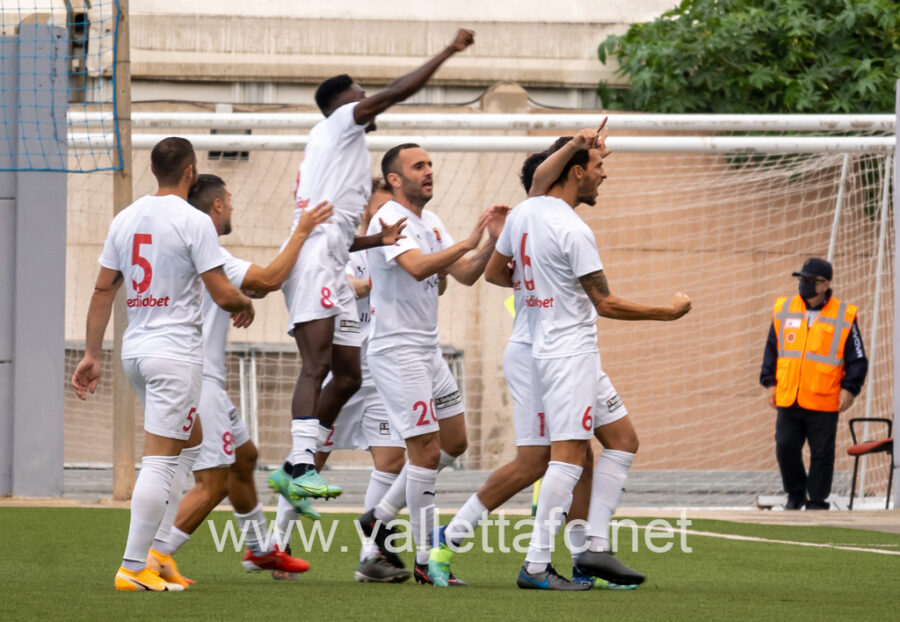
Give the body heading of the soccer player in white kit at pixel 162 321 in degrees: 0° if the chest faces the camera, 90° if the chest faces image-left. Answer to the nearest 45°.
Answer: approximately 225°

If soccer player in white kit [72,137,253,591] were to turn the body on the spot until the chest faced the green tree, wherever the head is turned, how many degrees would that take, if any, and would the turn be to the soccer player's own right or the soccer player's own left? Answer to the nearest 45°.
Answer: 0° — they already face it

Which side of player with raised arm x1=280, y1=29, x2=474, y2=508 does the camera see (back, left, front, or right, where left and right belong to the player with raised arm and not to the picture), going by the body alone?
right

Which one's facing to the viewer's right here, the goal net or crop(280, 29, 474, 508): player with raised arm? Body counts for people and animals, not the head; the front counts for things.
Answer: the player with raised arm

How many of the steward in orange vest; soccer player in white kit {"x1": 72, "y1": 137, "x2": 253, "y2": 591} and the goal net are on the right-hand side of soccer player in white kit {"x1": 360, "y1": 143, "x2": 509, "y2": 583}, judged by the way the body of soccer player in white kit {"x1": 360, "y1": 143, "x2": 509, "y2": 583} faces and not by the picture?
1

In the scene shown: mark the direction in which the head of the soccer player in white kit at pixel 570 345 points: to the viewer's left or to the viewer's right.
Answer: to the viewer's right

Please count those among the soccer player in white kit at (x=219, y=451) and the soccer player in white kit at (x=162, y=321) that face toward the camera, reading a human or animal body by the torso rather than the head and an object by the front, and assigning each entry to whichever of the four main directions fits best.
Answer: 0

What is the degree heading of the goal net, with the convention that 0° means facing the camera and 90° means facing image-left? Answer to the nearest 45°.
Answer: approximately 0°

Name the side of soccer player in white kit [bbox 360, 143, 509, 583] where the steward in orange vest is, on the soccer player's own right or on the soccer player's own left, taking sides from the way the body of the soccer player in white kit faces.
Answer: on the soccer player's own left

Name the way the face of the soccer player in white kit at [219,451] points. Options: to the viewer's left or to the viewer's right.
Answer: to the viewer's right

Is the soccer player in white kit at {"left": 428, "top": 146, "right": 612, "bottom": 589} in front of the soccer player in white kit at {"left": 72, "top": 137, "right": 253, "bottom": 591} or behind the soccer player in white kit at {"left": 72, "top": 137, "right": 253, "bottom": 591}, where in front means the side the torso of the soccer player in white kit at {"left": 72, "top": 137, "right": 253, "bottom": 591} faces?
in front

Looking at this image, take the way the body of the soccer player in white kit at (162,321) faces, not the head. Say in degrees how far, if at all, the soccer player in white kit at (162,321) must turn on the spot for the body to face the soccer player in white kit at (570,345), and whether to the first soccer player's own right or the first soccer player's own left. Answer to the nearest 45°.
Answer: approximately 45° to the first soccer player's own right

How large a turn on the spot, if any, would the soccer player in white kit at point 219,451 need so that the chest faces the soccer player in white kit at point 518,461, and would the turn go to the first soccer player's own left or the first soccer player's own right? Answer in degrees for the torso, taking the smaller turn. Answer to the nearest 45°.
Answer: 0° — they already face them
